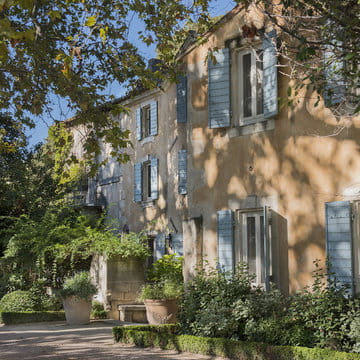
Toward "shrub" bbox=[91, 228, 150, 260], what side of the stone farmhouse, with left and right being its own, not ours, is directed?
right

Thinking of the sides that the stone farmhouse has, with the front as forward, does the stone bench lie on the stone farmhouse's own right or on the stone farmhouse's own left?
on the stone farmhouse's own right

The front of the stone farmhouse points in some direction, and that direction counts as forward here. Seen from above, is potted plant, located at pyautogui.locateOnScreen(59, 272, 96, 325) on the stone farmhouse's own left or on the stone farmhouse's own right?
on the stone farmhouse's own right

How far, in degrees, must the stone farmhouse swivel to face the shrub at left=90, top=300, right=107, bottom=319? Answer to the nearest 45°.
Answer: approximately 90° to its right

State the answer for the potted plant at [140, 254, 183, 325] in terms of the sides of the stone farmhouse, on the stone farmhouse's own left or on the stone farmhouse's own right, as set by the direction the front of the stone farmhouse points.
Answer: on the stone farmhouse's own right

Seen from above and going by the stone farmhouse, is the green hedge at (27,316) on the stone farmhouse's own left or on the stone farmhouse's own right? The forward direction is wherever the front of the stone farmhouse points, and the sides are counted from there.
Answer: on the stone farmhouse's own right

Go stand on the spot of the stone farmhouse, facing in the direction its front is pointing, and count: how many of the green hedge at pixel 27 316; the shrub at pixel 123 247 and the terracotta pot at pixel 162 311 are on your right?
3

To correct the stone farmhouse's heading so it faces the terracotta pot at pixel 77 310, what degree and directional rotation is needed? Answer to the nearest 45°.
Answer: approximately 90° to its right

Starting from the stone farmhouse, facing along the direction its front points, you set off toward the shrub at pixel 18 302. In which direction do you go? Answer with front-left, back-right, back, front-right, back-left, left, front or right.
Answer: right

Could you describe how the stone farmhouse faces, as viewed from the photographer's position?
facing the viewer and to the left of the viewer
